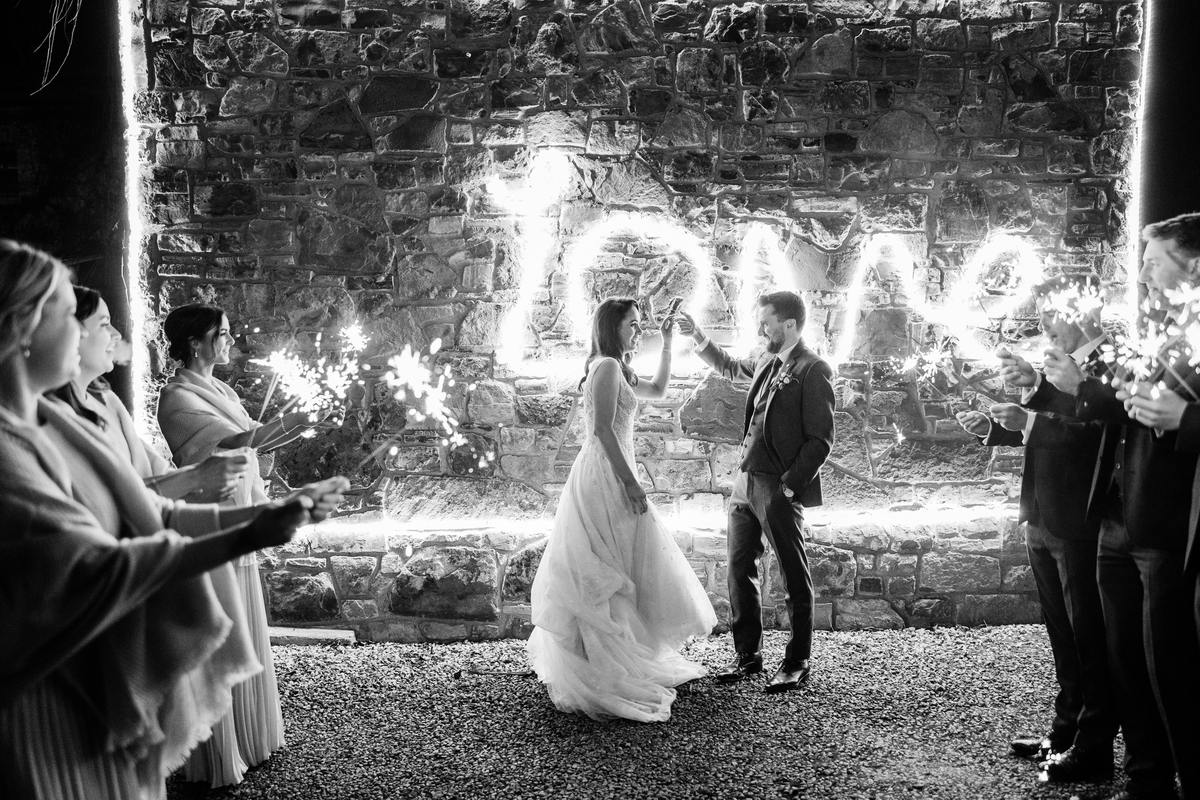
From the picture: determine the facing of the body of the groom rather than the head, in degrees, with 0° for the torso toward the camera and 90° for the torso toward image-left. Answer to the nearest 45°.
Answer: approximately 45°

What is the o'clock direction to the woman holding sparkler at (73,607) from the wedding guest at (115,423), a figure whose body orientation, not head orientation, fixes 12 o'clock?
The woman holding sparkler is roughly at 3 o'clock from the wedding guest.

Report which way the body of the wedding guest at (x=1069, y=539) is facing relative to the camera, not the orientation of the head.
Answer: to the viewer's left

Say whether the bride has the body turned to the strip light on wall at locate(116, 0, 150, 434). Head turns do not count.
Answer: no

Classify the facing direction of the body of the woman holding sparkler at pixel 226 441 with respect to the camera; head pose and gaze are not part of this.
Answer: to the viewer's right

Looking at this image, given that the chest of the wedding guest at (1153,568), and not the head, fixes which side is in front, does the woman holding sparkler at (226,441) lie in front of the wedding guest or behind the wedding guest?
in front

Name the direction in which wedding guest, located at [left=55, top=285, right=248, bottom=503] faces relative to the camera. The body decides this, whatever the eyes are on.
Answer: to the viewer's right

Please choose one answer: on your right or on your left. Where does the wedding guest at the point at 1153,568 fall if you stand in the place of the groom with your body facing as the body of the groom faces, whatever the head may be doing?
on your left

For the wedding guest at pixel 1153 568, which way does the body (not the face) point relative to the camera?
to the viewer's left

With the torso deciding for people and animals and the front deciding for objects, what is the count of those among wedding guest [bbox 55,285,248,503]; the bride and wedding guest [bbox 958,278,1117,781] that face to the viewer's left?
1

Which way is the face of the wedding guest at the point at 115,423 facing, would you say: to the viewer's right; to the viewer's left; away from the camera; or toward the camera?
to the viewer's right

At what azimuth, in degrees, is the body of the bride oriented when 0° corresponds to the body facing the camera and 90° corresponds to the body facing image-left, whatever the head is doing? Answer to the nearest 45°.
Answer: approximately 270°

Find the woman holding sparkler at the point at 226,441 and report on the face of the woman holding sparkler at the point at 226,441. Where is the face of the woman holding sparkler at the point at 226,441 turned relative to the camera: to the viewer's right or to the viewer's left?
to the viewer's right

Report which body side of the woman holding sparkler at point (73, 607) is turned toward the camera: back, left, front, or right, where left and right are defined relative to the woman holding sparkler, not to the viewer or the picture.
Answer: right

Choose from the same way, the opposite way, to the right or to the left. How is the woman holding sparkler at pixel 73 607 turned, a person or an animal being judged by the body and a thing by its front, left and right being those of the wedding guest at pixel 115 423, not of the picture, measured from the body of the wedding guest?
the same way
